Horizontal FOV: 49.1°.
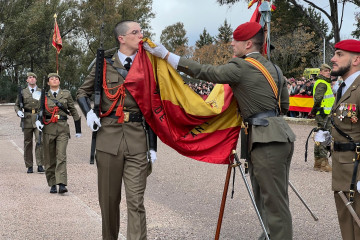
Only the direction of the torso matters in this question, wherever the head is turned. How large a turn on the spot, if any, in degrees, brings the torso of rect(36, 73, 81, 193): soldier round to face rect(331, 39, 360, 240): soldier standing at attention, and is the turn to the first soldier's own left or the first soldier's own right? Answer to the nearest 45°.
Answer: approximately 45° to the first soldier's own left

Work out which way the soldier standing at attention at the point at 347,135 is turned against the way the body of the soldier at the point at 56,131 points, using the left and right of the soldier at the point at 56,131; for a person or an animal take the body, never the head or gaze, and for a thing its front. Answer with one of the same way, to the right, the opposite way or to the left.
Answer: to the right

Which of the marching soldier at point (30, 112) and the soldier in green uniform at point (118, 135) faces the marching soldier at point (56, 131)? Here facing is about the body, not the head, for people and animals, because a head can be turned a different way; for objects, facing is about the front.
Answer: the marching soldier at point (30, 112)

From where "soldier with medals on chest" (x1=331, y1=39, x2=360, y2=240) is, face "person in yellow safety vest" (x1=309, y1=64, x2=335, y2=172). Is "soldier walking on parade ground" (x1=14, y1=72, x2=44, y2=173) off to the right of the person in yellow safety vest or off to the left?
left

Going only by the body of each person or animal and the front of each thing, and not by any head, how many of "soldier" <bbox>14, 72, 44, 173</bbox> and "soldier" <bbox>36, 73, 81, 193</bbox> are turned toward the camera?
2

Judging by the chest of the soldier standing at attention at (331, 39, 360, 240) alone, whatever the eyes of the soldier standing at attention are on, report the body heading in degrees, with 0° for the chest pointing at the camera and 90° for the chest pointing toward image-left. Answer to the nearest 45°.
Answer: approximately 45°

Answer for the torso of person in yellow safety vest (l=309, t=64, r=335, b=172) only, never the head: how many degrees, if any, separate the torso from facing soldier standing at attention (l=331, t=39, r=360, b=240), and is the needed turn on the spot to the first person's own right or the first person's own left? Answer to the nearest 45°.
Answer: approximately 45° to the first person's own right

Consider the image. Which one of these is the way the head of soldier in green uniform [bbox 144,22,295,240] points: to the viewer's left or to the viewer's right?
to the viewer's left

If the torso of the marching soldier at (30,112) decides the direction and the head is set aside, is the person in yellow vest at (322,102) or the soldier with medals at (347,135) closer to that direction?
the soldier with medals

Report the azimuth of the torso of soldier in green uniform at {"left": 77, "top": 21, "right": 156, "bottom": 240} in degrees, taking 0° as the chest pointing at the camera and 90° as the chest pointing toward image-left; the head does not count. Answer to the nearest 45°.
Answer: approximately 315°

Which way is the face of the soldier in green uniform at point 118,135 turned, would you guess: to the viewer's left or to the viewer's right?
to the viewer's right
